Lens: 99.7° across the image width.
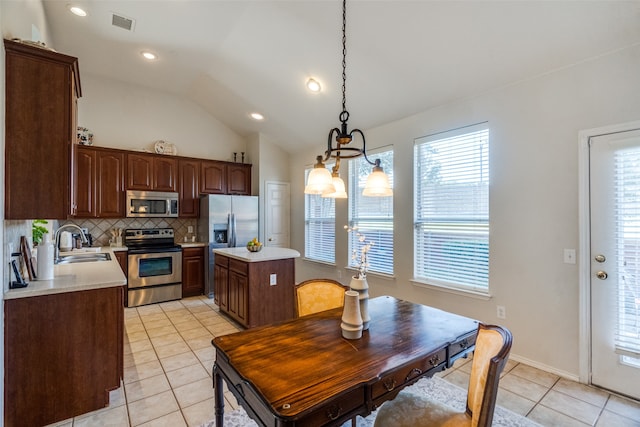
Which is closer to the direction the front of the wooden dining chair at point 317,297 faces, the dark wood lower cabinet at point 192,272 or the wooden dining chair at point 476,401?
the wooden dining chair

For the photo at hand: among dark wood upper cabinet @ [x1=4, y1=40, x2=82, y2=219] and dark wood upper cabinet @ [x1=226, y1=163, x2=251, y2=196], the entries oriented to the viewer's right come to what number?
1

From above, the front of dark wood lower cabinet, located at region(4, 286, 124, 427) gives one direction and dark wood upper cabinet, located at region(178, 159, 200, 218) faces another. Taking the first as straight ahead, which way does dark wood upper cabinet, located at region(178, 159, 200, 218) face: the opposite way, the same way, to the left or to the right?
to the right

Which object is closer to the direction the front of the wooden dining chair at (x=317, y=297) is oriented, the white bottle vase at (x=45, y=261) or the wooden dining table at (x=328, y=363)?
the wooden dining table

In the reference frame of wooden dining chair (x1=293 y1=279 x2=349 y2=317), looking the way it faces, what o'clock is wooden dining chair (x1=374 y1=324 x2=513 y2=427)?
wooden dining chair (x1=374 y1=324 x2=513 y2=427) is roughly at 12 o'clock from wooden dining chair (x1=293 y1=279 x2=349 y2=317).

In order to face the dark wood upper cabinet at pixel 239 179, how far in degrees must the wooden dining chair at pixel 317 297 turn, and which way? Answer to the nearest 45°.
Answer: approximately 180°

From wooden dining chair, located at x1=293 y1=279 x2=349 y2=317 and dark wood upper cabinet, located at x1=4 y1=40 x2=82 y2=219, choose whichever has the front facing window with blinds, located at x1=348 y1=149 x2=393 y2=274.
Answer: the dark wood upper cabinet

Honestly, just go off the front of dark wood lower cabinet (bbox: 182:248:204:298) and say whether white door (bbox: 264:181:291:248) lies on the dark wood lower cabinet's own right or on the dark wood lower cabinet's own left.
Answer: on the dark wood lower cabinet's own left

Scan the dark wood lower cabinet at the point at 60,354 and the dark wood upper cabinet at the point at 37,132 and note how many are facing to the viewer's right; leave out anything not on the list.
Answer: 2

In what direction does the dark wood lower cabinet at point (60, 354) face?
to the viewer's right

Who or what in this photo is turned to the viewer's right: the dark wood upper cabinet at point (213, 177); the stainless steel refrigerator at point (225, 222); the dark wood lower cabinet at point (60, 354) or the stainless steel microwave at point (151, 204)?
the dark wood lower cabinet

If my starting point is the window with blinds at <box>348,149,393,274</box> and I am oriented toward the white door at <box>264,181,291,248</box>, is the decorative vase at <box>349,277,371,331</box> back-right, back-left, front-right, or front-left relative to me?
back-left
